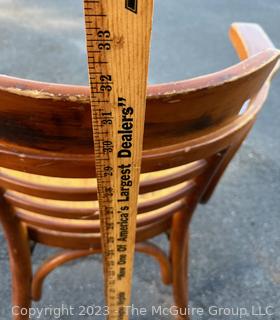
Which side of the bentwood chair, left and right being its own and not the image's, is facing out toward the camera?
back
